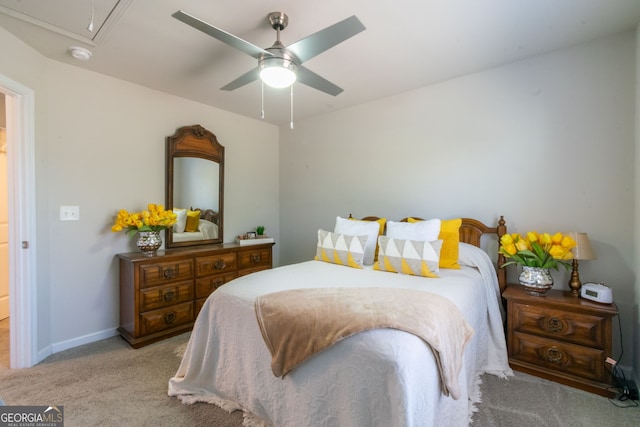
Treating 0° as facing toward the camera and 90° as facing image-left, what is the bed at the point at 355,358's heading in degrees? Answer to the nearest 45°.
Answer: approximately 45°

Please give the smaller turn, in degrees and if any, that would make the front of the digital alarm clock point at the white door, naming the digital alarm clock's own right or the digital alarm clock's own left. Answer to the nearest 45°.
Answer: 0° — it already faces it

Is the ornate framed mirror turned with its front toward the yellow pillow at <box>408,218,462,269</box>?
yes

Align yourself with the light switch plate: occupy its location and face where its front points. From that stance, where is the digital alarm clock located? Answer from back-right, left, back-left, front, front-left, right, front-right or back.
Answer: front-left

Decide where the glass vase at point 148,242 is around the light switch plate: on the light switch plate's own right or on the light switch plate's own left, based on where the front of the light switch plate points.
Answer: on the light switch plate's own left

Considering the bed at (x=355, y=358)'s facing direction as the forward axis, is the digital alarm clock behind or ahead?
behind

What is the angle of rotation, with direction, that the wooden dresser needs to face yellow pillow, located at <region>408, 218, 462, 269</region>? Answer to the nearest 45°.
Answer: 0° — it already faces it

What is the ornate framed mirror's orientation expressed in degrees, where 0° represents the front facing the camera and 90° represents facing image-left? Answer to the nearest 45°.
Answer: approximately 315°

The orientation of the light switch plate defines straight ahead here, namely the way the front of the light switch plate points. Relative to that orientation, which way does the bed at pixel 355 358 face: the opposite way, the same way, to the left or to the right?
to the right
